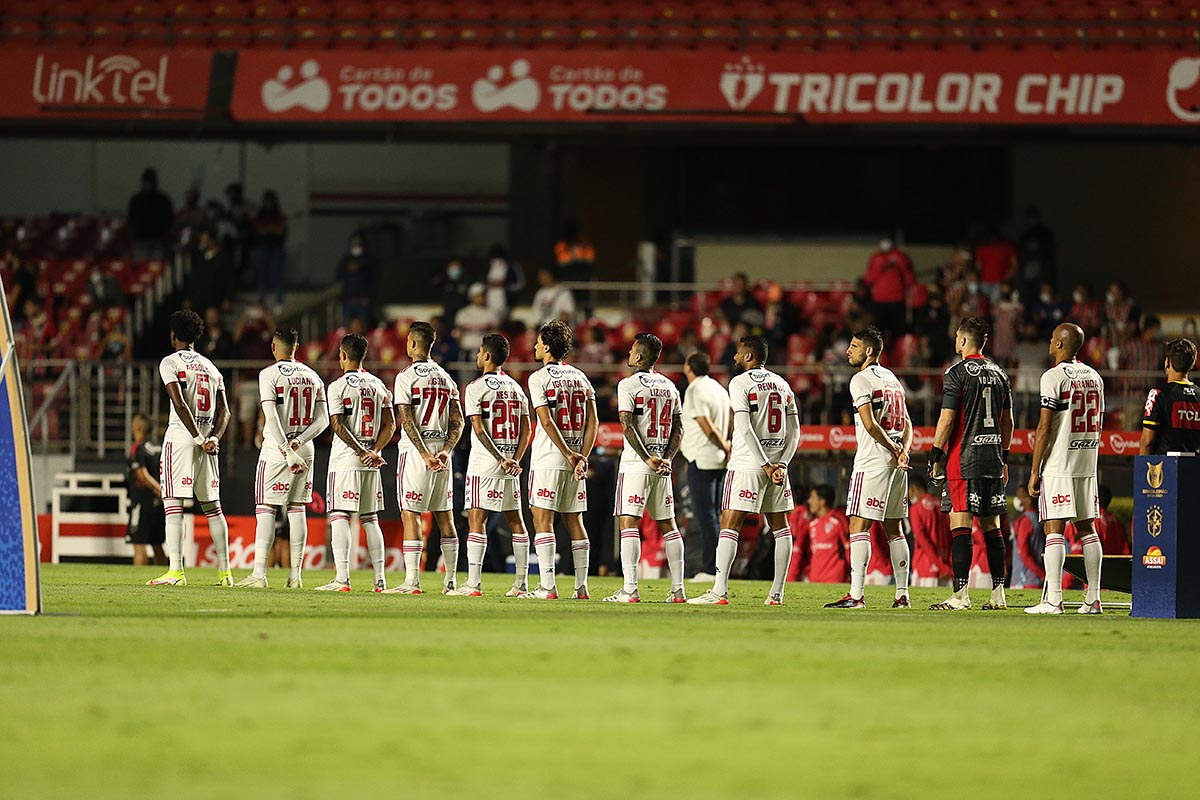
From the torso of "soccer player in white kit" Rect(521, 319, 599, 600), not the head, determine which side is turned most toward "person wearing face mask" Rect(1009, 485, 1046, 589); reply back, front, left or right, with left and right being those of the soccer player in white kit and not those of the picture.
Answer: right

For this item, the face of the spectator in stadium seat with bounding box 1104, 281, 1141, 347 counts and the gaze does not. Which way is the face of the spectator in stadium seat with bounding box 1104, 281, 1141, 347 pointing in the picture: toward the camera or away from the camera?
toward the camera

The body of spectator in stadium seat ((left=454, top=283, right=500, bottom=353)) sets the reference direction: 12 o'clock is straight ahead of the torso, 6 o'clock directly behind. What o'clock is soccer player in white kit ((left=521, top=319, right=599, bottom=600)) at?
The soccer player in white kit is roughly at 12 o'clock from the spectator in stadium seat.

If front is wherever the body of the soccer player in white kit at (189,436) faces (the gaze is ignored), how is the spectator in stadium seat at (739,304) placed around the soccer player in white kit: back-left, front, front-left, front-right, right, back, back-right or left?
right

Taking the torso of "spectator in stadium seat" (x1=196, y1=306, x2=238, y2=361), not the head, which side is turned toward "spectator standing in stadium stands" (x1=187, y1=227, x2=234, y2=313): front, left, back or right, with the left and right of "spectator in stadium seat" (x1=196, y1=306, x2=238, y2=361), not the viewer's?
back

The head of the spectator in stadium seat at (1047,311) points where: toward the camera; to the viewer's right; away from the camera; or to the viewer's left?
toward the camera

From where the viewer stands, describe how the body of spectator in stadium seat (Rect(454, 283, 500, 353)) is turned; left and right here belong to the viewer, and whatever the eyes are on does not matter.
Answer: facing the viewer

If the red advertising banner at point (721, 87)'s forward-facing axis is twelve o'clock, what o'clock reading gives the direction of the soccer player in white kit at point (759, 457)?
The soccer player in white kit is roughly at 12 o'clock from the red advertising banner.

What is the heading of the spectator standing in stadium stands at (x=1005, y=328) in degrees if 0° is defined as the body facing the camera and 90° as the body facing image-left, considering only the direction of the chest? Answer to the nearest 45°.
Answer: approximately 0°

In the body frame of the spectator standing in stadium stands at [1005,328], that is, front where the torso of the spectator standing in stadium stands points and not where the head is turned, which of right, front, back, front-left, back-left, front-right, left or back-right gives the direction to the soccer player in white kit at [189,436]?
front-right

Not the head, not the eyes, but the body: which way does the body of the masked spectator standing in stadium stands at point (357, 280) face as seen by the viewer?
toward the camera

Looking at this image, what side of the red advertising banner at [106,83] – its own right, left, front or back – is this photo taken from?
front

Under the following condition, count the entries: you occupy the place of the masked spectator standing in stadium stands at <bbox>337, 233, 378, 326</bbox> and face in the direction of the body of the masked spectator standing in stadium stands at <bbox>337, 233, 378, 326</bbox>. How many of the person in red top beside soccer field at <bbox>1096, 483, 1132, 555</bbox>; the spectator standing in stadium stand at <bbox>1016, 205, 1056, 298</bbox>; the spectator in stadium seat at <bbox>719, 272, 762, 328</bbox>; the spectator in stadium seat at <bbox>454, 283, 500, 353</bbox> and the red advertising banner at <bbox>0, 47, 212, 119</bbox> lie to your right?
1

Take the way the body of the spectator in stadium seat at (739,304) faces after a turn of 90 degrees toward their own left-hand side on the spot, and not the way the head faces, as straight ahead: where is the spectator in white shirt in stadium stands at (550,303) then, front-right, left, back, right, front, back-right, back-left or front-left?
back

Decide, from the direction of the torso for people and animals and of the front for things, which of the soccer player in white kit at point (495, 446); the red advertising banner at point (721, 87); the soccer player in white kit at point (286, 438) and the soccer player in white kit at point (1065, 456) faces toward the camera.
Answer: the red advertising banner

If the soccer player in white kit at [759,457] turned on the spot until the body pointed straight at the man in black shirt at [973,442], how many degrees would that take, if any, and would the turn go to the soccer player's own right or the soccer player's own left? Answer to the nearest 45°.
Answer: approximately 135° to the soccer player's own right

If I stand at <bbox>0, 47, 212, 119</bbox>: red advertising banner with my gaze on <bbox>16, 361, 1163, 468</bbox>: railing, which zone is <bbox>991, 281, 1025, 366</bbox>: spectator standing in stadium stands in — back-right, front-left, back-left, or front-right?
front-left

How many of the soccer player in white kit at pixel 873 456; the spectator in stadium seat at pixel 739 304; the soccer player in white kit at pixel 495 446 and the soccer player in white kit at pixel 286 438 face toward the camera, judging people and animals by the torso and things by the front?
1

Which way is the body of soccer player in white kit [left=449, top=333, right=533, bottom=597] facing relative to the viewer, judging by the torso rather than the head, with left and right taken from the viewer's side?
facing away from the viewer and to the left of the viewer

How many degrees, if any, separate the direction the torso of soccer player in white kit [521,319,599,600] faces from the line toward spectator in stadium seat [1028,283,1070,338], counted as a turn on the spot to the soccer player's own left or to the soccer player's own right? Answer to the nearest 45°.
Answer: approximately 90° to the soccer player's own right

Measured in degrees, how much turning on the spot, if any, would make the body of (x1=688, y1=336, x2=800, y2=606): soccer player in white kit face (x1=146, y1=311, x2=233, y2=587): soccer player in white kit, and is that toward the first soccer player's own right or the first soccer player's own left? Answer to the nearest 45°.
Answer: approximately 45° to the first soccer player's own left

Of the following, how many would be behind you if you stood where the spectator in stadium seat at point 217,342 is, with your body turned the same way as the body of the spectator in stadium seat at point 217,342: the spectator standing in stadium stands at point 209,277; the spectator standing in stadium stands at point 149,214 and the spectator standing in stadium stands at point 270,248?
3
